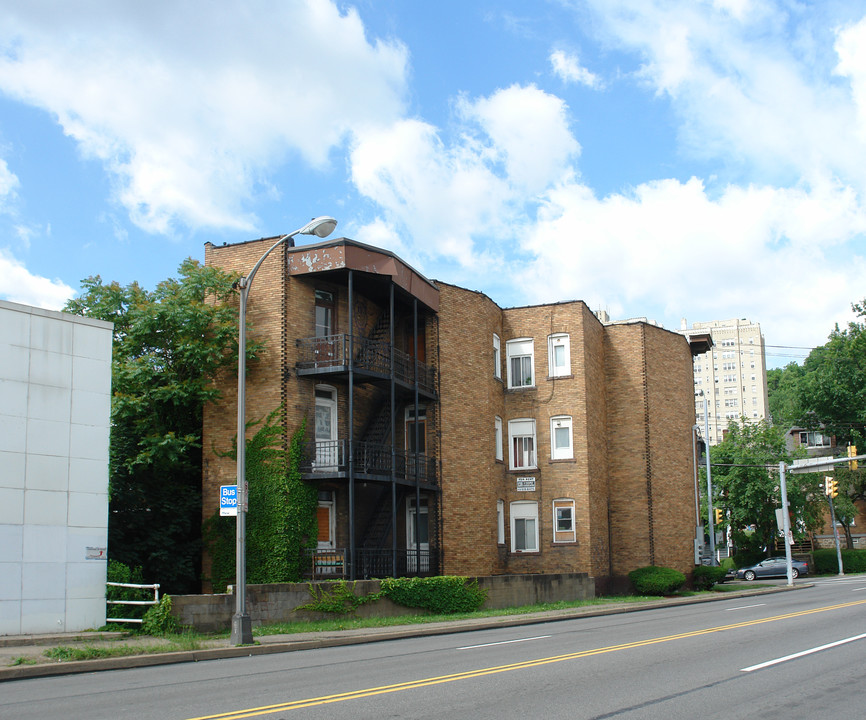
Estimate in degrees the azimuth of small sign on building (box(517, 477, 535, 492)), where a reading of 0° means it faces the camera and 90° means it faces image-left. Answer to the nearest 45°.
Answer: approximately 0°

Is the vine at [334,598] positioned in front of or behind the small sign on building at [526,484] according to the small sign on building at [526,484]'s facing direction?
in front

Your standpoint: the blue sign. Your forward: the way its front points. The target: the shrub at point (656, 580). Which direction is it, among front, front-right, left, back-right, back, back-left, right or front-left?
back-left

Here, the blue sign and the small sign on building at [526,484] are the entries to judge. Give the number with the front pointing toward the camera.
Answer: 2

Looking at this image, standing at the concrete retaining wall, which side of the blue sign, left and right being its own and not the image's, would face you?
back

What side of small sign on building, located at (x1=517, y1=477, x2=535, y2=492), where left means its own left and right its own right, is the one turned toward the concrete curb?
front

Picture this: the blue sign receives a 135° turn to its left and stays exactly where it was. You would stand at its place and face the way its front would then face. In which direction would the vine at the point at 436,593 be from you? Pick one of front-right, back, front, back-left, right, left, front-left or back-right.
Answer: front

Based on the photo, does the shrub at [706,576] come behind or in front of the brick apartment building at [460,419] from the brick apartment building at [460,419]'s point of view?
in front

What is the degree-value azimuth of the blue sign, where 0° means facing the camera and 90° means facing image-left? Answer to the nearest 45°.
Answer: approximately 0°
